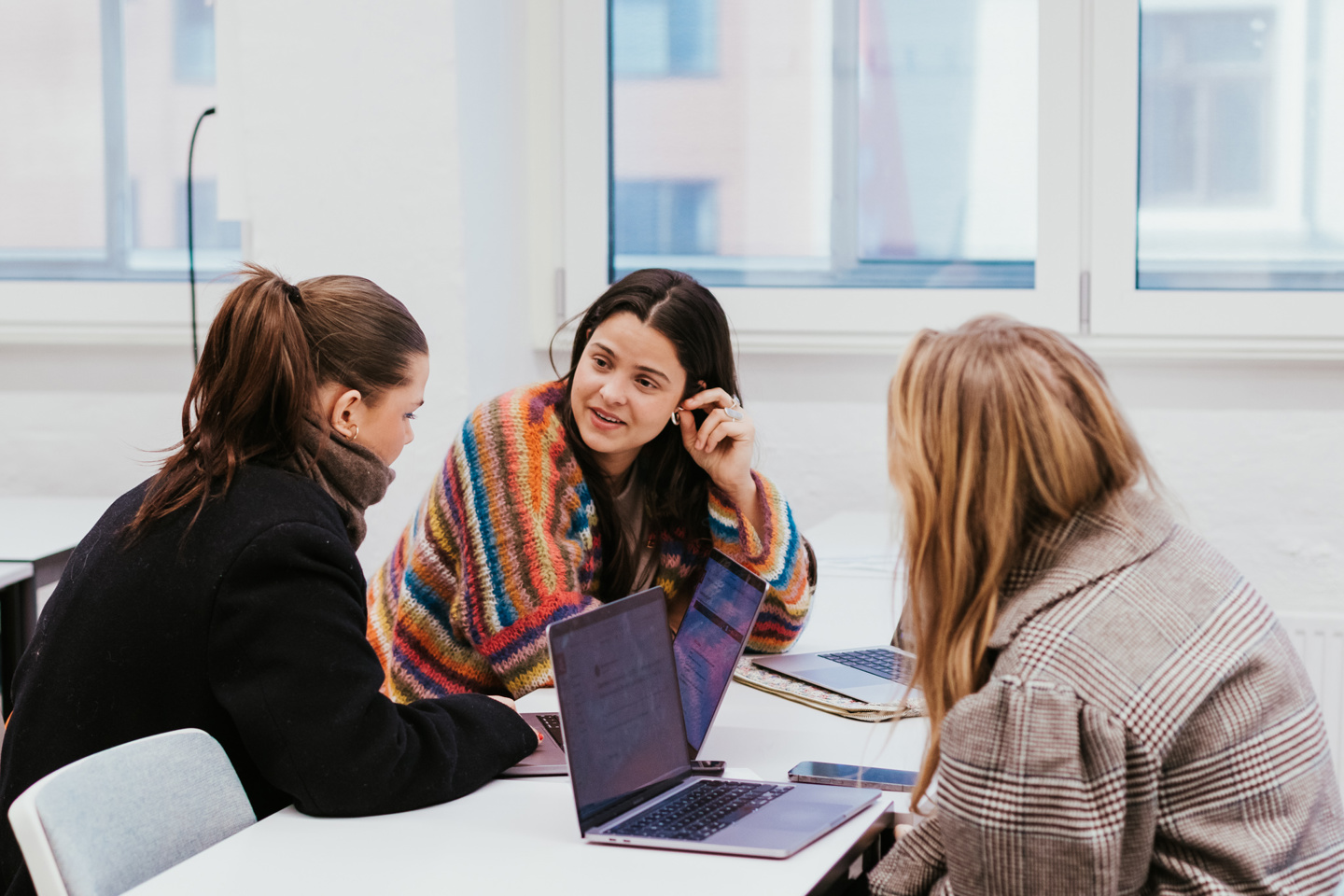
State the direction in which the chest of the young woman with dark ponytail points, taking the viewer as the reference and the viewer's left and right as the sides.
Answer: facing away from the viewer and to the right of the viewer

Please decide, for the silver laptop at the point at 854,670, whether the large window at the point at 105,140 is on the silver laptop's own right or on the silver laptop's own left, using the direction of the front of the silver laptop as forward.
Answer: on the silver laptop's own right

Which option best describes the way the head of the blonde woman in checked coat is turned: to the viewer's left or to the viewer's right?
to the viewer's left

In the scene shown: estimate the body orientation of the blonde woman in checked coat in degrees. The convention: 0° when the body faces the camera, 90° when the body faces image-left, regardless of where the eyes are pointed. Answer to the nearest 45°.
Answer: approximately 135°

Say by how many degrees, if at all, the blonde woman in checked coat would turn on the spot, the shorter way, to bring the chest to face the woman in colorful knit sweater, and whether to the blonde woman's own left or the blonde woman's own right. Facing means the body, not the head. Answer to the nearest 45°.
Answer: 0° — they already face them
